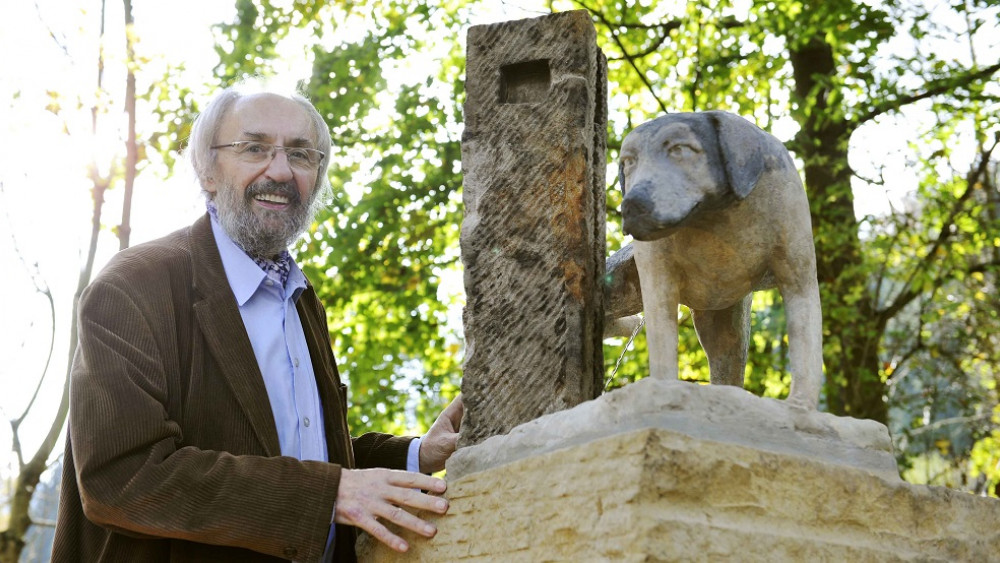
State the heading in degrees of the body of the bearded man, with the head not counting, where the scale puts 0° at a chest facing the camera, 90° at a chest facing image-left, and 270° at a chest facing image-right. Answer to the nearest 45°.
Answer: approximately 315°

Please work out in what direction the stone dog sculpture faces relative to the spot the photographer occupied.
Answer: facing the viewer and to the left of the viewer

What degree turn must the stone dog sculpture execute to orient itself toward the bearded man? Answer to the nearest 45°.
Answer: approximately 45° to its right

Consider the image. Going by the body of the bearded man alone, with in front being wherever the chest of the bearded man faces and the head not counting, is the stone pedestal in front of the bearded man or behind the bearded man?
in front

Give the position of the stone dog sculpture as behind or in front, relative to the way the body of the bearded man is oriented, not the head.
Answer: in front

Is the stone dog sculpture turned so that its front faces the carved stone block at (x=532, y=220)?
no

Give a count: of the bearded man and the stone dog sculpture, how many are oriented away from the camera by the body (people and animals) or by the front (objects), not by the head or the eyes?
0
